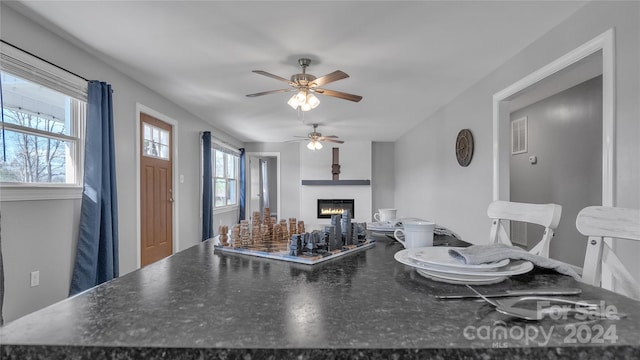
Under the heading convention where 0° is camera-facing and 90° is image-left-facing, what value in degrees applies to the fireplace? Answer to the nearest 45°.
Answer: approximately 0°

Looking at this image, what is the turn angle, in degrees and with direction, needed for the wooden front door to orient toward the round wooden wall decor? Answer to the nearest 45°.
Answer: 0° — it already faces it

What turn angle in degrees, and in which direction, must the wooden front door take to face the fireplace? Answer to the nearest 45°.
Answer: approximately 90° to its left

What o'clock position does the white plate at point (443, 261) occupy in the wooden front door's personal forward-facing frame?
The white plate is roughly at 1 o'clock from the wooden front door.

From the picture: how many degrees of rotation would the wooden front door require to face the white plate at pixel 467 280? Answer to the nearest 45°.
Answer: approximately 45° to its right

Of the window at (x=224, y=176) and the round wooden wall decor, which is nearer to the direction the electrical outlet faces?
the round wooden wall decor

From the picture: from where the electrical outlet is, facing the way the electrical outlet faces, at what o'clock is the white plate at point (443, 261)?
The white plate is roughly at 1 o'clock from the electrical outlet.

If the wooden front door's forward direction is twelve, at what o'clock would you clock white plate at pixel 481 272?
The white plate is roughly at 1 o'clock from the wooden front door.
